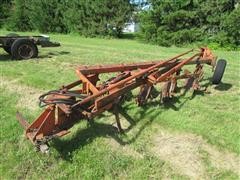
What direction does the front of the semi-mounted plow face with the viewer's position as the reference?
facing the viewer and to the left of the viewer

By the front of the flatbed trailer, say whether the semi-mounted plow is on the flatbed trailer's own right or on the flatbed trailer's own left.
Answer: on the flatbed trailer's own right

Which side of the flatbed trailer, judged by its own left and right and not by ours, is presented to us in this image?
right

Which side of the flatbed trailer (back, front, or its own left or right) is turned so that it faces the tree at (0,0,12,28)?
left

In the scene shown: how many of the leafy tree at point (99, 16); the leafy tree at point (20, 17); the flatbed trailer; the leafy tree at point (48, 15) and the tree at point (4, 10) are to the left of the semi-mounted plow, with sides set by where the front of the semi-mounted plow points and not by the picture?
0

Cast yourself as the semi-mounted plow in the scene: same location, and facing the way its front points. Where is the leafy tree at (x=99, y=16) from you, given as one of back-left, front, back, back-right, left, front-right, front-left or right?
back-right

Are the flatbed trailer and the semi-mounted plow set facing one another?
no

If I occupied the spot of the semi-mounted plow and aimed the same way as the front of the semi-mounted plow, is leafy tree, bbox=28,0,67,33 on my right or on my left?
on my right

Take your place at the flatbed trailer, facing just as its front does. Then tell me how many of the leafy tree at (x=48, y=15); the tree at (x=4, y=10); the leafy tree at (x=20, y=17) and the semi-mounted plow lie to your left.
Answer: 3

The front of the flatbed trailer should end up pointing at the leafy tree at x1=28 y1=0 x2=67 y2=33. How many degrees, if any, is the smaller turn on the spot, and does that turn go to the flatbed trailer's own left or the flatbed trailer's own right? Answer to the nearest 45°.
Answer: approximately 90° to the flatbed trailer's own left

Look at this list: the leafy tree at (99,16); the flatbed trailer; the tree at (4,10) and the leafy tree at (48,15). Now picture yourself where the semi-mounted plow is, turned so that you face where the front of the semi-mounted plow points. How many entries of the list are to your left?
0

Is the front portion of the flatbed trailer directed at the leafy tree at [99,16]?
no

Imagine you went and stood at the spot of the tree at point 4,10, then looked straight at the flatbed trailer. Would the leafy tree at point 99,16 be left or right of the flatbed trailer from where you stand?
left

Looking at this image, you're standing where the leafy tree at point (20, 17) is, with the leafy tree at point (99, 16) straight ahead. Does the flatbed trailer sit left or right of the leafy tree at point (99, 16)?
right

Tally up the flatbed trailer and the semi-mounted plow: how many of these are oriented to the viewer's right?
1

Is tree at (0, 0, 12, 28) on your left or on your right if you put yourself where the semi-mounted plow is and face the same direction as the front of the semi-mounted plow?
on your right

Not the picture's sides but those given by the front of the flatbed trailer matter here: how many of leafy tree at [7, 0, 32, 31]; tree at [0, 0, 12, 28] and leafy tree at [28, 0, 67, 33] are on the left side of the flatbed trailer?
3
